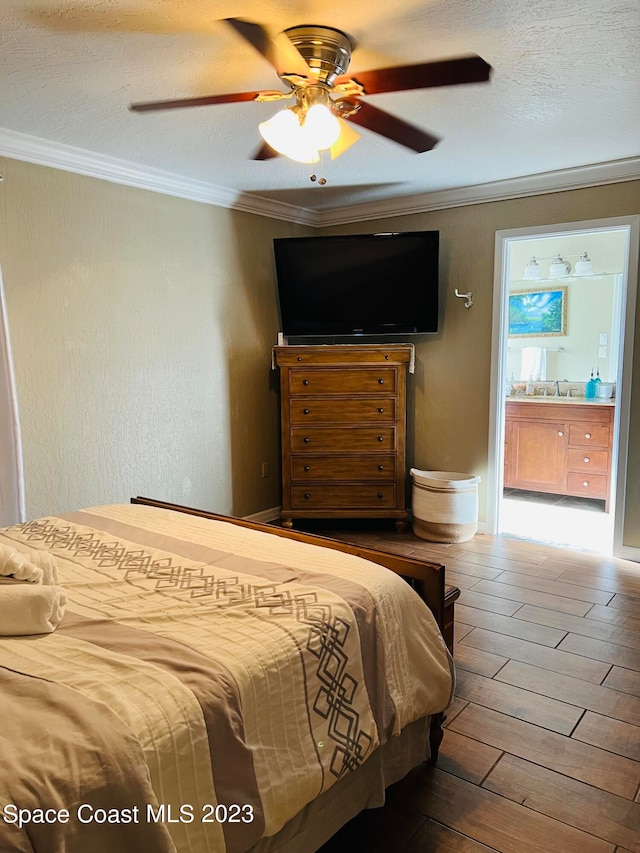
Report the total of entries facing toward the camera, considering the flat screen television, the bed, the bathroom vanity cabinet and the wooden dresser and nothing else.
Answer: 3

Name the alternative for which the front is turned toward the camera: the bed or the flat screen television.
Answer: the flat screen television

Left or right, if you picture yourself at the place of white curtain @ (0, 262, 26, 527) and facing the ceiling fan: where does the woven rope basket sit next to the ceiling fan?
left

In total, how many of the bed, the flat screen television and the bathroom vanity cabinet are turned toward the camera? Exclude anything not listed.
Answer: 2

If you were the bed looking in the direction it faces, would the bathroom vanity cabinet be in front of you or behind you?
in front

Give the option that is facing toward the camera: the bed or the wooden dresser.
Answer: the wooden dresser

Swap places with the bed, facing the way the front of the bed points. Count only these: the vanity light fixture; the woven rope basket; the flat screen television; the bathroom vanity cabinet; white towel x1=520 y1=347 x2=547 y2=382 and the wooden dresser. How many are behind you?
0

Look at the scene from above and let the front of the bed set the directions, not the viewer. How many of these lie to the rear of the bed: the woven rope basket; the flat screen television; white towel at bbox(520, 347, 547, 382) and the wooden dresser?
0

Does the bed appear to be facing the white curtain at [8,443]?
no

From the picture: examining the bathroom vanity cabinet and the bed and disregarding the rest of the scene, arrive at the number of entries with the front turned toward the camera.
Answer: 1

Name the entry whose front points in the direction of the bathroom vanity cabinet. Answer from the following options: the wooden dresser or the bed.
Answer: the bed

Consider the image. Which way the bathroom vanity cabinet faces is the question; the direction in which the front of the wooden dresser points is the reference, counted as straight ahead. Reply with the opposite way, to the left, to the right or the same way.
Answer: the same way

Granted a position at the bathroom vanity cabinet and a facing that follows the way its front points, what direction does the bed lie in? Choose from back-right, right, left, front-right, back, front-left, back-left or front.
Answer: front

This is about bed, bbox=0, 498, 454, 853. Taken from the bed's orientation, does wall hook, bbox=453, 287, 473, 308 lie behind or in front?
in front

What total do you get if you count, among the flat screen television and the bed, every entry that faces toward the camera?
1

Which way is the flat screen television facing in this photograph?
toward the camera

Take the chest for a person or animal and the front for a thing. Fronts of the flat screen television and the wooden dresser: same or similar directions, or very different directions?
same or similar directions

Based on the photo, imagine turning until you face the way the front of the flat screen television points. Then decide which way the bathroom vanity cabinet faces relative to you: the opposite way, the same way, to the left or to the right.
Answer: the same way

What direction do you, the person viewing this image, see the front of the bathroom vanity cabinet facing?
facing the viewer

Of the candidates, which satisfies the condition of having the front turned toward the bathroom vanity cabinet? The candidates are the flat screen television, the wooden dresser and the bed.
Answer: the bed

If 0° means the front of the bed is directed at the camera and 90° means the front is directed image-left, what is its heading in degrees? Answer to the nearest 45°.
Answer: approximately 225°
